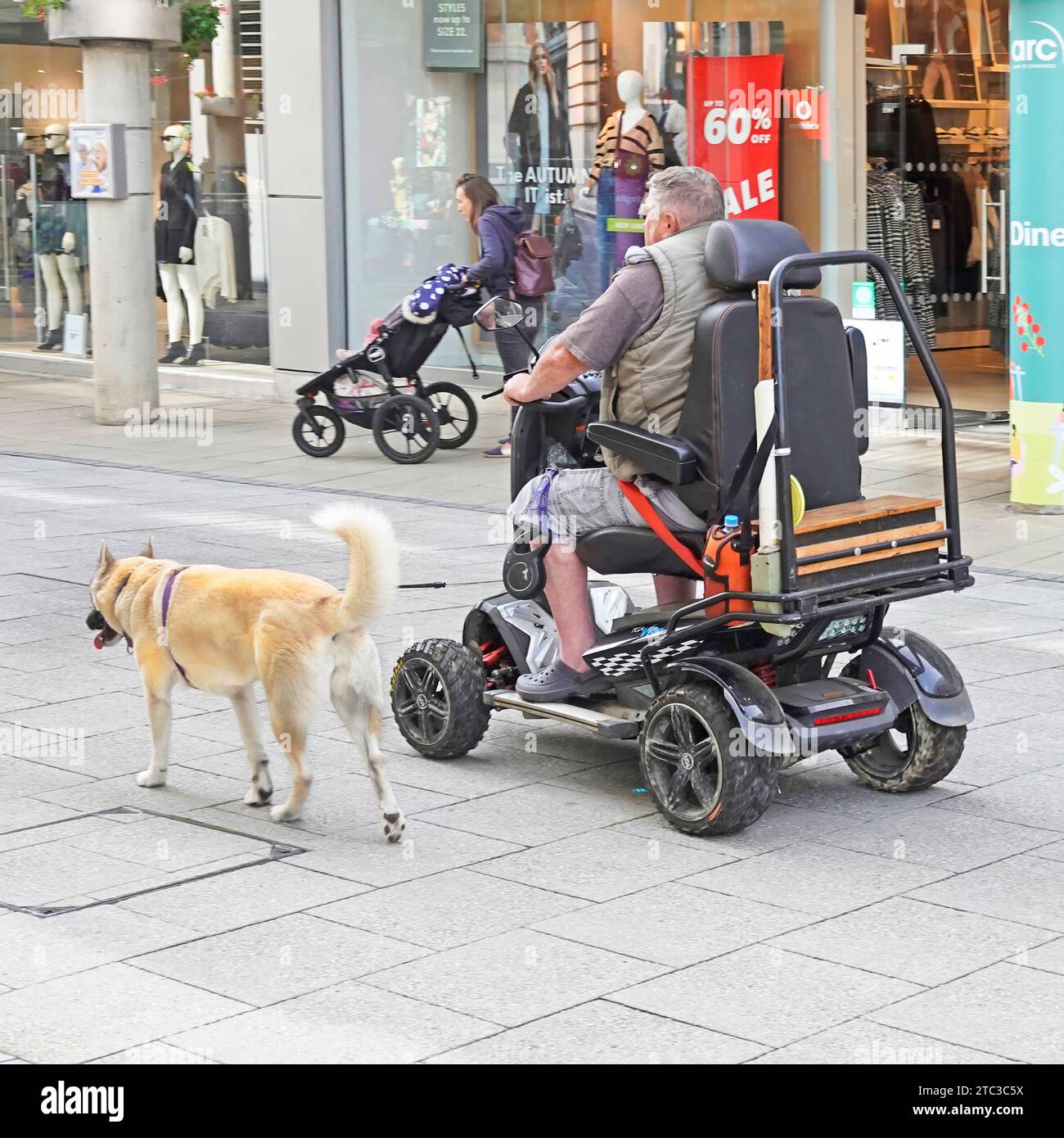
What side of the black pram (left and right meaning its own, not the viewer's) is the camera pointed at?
left

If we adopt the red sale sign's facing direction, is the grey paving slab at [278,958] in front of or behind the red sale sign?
in front

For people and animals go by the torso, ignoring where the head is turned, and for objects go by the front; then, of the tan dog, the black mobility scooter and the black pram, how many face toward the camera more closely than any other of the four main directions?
0

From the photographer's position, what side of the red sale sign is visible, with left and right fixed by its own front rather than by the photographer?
front

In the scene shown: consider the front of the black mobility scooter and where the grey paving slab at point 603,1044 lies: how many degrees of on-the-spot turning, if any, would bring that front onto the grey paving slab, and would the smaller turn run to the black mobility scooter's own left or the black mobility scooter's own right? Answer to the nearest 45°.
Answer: approximately 135° to the black mobility scooter's own left

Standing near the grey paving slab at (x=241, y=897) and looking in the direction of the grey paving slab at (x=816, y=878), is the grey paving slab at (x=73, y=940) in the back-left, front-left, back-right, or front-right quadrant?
back-right

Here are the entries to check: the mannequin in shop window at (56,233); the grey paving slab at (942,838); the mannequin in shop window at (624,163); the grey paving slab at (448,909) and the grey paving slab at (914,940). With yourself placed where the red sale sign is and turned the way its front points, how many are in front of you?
3

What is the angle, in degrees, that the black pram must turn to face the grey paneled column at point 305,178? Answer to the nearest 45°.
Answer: approximately 90° to its right

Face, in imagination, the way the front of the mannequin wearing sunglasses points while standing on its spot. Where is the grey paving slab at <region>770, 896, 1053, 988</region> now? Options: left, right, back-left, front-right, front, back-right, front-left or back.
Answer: front-left

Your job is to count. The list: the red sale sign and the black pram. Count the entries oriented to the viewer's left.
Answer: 1

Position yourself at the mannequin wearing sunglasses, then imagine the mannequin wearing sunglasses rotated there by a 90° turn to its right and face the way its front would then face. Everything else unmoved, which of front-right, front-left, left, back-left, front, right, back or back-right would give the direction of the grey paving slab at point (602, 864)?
back-left

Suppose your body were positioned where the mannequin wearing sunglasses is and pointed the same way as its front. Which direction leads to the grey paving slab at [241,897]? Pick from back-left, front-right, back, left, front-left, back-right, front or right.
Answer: front-left

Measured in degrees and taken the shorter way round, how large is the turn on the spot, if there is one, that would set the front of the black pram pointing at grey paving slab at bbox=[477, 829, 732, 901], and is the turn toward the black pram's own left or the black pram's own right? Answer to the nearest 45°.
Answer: approximately 90° to the black pram's own left

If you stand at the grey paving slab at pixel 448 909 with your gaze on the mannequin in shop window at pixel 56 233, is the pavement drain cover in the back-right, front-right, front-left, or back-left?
front-left

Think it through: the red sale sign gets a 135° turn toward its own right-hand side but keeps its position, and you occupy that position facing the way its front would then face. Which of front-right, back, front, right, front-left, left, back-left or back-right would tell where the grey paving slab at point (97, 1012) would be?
back-left

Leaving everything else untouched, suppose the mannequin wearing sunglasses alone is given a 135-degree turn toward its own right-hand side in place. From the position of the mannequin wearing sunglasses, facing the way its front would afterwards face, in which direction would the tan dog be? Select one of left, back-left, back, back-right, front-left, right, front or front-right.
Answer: back
